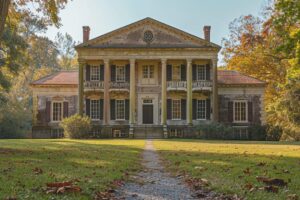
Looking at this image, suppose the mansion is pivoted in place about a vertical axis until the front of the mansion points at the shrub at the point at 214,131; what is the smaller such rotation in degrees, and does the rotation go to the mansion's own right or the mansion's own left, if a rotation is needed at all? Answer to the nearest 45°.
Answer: approximately 45° to the mansion's own left

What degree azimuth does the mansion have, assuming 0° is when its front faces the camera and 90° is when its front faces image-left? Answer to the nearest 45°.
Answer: approximately 0°

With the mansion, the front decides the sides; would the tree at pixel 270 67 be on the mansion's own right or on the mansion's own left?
on the mansion's own left

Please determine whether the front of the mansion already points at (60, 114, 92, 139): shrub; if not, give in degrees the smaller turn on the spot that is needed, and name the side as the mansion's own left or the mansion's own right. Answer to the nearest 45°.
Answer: approximately 45° to the mansion's own right
